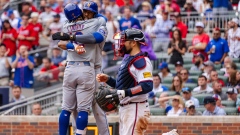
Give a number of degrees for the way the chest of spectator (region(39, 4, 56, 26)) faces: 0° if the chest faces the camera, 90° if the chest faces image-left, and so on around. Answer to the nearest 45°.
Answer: approximately 0°

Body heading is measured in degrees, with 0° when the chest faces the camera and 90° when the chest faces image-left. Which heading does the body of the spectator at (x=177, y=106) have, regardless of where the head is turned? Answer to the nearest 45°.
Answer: approximately 45°

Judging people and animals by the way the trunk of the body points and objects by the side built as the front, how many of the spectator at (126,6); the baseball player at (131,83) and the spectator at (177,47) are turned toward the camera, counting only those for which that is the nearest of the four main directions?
2

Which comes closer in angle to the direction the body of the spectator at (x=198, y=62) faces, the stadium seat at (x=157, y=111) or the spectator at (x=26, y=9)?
the stadium seat

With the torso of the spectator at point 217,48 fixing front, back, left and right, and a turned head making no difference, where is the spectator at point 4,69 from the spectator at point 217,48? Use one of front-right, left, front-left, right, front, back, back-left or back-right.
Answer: right

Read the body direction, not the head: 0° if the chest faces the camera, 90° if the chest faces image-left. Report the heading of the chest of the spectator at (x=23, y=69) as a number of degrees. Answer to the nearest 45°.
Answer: approximately 0°

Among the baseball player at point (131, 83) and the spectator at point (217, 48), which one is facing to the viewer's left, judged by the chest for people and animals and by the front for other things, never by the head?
the baseball player

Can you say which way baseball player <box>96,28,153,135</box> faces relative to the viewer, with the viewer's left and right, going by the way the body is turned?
facing to the left of the viewer

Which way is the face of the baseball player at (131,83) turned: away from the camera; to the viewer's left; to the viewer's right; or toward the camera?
to the viewer's left

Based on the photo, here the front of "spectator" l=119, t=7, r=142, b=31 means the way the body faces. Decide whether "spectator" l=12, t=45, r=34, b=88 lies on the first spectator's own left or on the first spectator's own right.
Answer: on the first spectator's own right

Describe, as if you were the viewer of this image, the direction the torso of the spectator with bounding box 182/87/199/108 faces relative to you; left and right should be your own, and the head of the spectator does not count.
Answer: facing the viewer and to the left of the viewer
